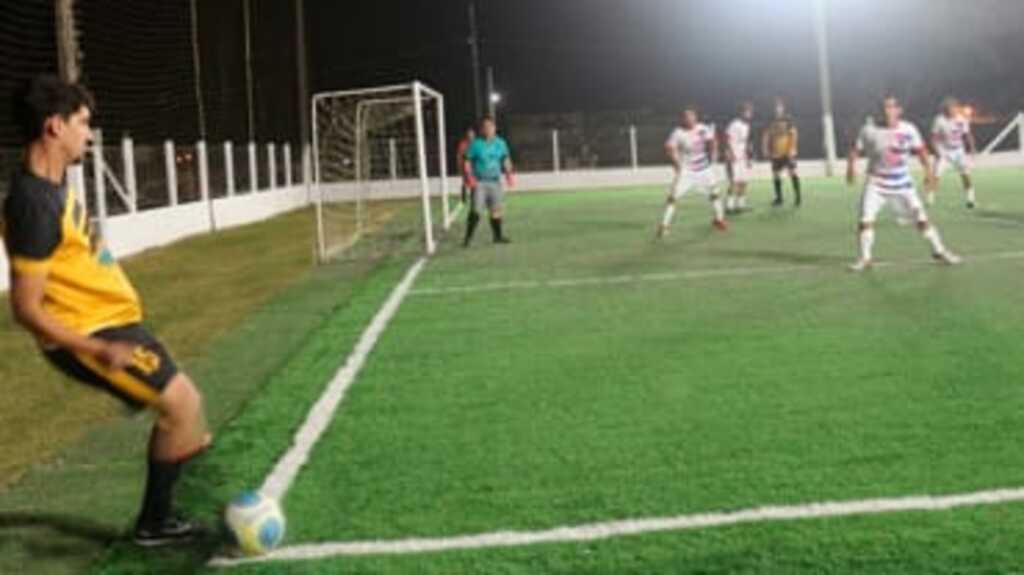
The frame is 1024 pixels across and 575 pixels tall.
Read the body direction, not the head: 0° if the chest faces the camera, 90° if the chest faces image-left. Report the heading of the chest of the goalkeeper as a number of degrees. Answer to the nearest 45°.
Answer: approximately 0°

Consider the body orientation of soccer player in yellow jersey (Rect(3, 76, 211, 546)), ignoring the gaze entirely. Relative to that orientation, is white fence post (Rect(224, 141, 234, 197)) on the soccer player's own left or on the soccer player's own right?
on the soccer player's own left

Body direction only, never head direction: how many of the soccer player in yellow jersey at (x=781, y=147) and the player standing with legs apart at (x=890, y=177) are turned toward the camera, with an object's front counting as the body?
2

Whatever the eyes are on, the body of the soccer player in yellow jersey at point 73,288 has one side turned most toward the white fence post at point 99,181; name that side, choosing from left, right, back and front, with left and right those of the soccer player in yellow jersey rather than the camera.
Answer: left

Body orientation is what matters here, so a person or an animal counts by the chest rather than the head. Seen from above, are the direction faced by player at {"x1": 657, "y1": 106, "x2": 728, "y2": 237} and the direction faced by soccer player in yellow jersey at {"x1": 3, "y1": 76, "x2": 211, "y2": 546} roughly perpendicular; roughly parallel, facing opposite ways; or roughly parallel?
roughly perpendicular

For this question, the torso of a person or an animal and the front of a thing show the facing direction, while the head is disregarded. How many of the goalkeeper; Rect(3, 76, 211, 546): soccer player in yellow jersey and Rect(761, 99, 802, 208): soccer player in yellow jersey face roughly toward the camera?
2
